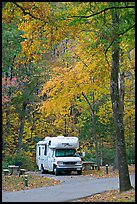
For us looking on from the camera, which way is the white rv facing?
facing the viewer and to the right of the viewer

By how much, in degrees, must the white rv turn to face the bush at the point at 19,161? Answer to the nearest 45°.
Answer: approximately 180°
